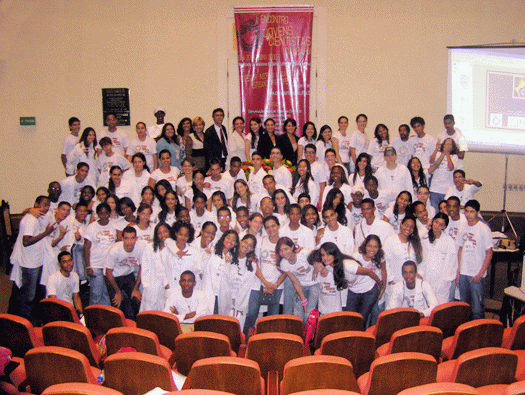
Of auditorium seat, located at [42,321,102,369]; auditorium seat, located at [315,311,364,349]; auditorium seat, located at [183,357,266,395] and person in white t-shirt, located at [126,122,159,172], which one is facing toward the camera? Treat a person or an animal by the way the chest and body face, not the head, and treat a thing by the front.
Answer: the person in white t-shirt

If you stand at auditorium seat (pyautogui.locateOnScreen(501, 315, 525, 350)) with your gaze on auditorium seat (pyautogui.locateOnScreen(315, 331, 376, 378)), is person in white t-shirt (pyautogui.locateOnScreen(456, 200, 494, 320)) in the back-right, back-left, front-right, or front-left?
back-right

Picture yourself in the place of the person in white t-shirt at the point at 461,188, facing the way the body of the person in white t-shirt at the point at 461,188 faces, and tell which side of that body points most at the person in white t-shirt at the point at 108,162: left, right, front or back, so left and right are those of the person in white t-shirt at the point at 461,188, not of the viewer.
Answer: right

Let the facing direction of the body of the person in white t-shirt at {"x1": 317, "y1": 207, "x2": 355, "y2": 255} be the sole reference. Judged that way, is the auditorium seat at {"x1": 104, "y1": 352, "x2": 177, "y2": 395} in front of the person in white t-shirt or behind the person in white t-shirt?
in front

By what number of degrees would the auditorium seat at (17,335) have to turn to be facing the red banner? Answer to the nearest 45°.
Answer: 0° — it already faces it

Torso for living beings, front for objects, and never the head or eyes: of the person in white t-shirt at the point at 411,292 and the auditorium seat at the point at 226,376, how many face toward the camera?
1

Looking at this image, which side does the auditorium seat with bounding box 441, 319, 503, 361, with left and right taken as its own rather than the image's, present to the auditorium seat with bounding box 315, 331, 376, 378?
left

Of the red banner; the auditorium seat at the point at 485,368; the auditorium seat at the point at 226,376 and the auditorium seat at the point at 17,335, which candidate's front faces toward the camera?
the red banner

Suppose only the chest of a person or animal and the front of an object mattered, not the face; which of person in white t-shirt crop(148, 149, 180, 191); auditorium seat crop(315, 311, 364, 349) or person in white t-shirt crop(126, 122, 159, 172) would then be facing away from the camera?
the auditorium seat

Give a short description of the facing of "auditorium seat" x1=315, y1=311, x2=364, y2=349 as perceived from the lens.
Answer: facing away from the viewer
